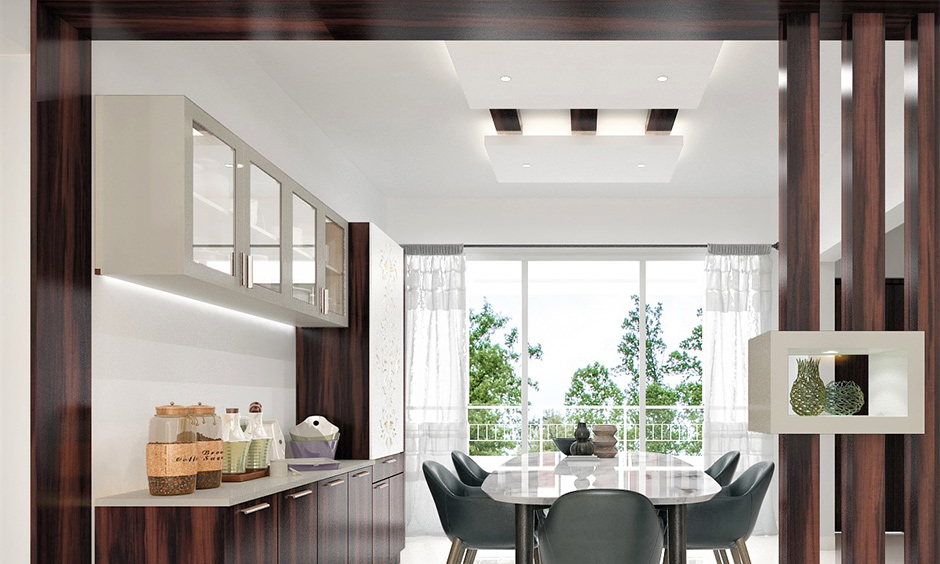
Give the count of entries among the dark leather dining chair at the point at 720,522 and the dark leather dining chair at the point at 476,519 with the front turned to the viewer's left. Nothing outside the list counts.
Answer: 1

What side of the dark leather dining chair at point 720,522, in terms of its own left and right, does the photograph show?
left

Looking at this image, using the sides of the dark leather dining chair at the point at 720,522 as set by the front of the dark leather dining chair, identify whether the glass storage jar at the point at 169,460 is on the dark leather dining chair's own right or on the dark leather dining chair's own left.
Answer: on the dark leather dining chair's own left

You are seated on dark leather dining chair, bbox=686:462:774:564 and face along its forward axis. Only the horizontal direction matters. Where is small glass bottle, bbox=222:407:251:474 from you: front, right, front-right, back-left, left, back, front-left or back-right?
front-left

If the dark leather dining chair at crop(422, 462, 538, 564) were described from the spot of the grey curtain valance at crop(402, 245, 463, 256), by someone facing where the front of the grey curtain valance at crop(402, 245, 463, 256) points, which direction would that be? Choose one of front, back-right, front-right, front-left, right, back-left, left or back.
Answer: front

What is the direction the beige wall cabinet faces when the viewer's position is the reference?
facing to the right of the viewer

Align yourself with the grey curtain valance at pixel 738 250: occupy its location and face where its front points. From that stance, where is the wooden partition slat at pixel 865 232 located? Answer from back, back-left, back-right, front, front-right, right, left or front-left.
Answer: front

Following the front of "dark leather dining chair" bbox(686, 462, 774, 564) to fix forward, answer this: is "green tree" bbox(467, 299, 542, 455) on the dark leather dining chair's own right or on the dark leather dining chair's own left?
on the dark leather dining chair's own right

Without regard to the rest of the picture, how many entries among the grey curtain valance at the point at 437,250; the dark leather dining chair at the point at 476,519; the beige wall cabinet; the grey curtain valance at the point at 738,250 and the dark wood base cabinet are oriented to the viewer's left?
0

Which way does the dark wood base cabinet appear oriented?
to the viewer's right

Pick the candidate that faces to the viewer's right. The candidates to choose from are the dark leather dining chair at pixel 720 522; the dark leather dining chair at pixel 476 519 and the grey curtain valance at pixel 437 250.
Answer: the dark leather dining chair at pixel 476 519

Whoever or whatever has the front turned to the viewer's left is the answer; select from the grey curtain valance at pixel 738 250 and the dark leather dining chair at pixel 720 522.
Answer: the dark leather dining chair

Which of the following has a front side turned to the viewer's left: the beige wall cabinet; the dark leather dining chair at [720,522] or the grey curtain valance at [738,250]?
the dark leather dining chair

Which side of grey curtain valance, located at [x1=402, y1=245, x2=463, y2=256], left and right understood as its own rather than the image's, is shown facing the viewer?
front

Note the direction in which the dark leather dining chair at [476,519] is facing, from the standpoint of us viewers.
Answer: facing to the right of the viewer

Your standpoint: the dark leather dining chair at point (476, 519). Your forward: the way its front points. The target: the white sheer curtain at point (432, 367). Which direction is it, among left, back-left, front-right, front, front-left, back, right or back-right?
left
